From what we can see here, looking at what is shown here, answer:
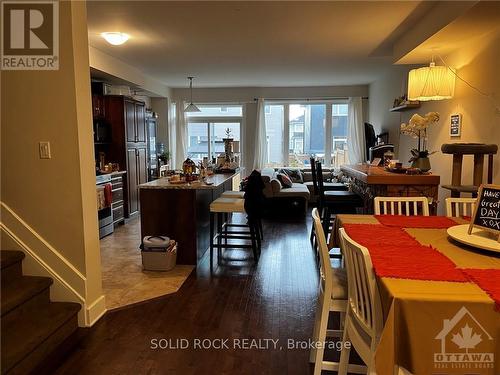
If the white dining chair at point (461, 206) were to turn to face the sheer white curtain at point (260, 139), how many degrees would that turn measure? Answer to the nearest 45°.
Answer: approximately 135° to its right

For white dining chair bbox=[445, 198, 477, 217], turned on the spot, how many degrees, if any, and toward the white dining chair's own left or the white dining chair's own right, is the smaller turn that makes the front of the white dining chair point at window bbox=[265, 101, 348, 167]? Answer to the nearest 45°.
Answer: approximately 135° to the white dining chair's own right

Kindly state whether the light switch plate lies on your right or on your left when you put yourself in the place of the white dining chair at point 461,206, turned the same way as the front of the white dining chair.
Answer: on your right

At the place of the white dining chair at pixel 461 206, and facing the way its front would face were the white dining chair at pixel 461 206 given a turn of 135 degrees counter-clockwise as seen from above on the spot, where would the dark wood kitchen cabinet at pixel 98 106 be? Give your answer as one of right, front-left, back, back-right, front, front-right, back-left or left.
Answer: back-left

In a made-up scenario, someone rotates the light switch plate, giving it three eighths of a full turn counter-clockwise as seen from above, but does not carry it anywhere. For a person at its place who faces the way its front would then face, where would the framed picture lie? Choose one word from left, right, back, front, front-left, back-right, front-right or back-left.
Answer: front-right
